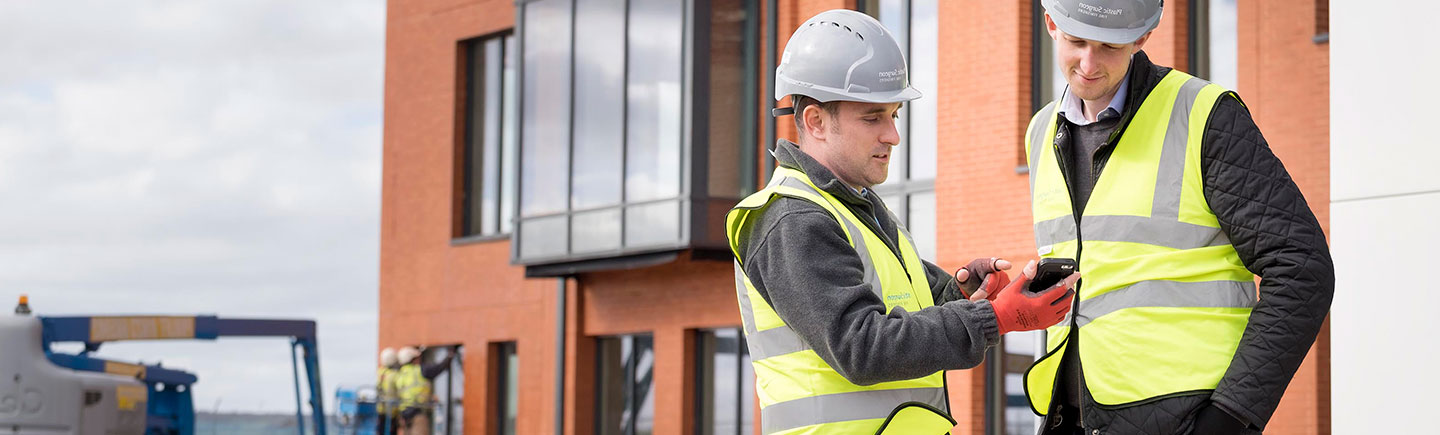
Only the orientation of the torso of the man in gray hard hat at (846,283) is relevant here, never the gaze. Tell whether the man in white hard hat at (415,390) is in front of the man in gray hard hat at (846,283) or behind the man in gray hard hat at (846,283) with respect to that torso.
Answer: behind

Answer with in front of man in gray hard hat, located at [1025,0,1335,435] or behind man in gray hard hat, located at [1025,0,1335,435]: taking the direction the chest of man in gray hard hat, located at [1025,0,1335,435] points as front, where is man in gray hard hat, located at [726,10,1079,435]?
in front

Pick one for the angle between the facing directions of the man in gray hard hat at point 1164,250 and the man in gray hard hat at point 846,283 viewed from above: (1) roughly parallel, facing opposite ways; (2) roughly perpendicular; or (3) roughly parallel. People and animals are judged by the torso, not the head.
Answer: roughly perpendicular

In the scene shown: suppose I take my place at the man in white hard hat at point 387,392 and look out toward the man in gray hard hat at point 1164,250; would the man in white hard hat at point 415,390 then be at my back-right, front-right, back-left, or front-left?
front-left

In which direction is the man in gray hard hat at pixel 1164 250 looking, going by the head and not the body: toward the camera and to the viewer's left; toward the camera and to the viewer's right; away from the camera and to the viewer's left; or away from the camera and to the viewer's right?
toward the camera and to the viewer's left

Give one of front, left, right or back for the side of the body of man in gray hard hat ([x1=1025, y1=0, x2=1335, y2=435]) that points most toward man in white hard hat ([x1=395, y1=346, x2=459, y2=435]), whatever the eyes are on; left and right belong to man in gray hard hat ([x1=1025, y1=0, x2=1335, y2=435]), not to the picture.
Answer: right

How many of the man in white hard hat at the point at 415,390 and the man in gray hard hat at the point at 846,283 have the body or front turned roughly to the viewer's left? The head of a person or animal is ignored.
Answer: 0

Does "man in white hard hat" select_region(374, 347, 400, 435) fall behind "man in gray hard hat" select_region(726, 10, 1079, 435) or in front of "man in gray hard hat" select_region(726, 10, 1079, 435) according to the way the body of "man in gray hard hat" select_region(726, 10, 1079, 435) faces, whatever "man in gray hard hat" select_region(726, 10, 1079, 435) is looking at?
behind

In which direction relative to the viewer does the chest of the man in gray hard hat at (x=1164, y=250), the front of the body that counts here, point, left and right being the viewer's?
facing the viewer and to the left of the viewer

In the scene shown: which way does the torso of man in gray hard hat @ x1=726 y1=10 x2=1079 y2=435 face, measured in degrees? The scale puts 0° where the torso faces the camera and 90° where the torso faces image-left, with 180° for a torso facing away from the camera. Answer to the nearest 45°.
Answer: approximately 315°
